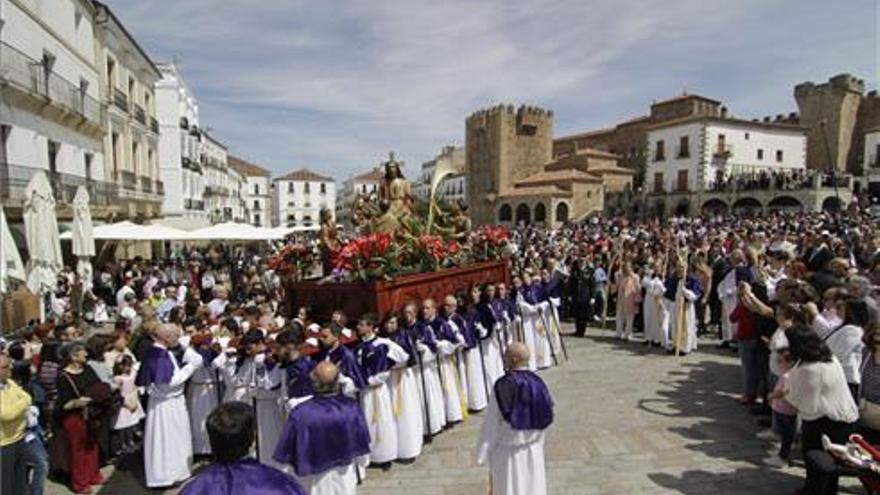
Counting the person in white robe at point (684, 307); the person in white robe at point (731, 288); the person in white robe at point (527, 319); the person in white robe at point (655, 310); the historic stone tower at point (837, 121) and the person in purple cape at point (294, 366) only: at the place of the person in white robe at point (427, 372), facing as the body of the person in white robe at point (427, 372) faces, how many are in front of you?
1

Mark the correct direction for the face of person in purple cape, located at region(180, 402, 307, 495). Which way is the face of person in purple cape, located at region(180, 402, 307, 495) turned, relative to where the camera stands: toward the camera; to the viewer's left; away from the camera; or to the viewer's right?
away from the camera

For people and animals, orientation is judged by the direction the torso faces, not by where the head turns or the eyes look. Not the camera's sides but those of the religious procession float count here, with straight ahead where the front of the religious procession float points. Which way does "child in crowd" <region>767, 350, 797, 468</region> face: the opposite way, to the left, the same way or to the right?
to the right

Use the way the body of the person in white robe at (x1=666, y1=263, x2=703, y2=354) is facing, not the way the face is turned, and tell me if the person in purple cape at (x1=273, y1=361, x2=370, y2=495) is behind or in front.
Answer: in front

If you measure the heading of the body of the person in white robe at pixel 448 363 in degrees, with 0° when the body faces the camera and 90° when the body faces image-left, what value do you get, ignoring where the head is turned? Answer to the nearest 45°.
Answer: approximately 45°

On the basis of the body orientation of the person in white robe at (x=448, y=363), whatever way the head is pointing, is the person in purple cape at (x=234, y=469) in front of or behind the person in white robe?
in front

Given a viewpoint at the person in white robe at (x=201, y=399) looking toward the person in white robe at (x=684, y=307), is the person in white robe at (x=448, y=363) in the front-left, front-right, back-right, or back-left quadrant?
front-right

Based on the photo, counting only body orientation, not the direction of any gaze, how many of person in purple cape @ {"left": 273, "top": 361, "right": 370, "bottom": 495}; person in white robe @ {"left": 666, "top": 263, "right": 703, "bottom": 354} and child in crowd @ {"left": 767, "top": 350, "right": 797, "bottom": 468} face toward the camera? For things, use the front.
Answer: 1

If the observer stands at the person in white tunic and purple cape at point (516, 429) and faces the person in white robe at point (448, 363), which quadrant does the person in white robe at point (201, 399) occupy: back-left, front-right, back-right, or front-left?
front-left

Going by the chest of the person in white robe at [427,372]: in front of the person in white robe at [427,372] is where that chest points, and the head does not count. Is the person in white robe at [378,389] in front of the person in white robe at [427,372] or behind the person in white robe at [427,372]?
in front

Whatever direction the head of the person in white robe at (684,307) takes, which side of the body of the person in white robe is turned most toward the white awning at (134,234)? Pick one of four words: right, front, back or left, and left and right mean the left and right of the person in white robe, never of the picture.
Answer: right

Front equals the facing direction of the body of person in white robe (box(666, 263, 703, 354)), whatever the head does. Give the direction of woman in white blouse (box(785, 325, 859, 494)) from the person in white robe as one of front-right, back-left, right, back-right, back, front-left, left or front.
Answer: front

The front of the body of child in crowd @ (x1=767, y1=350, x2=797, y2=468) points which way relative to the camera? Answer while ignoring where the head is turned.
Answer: to the viewer's left

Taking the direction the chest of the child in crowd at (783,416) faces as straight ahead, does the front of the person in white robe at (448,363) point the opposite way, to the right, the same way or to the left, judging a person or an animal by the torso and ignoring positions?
to the left

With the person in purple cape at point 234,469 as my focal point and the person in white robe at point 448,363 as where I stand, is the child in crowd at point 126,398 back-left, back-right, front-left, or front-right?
front-right
